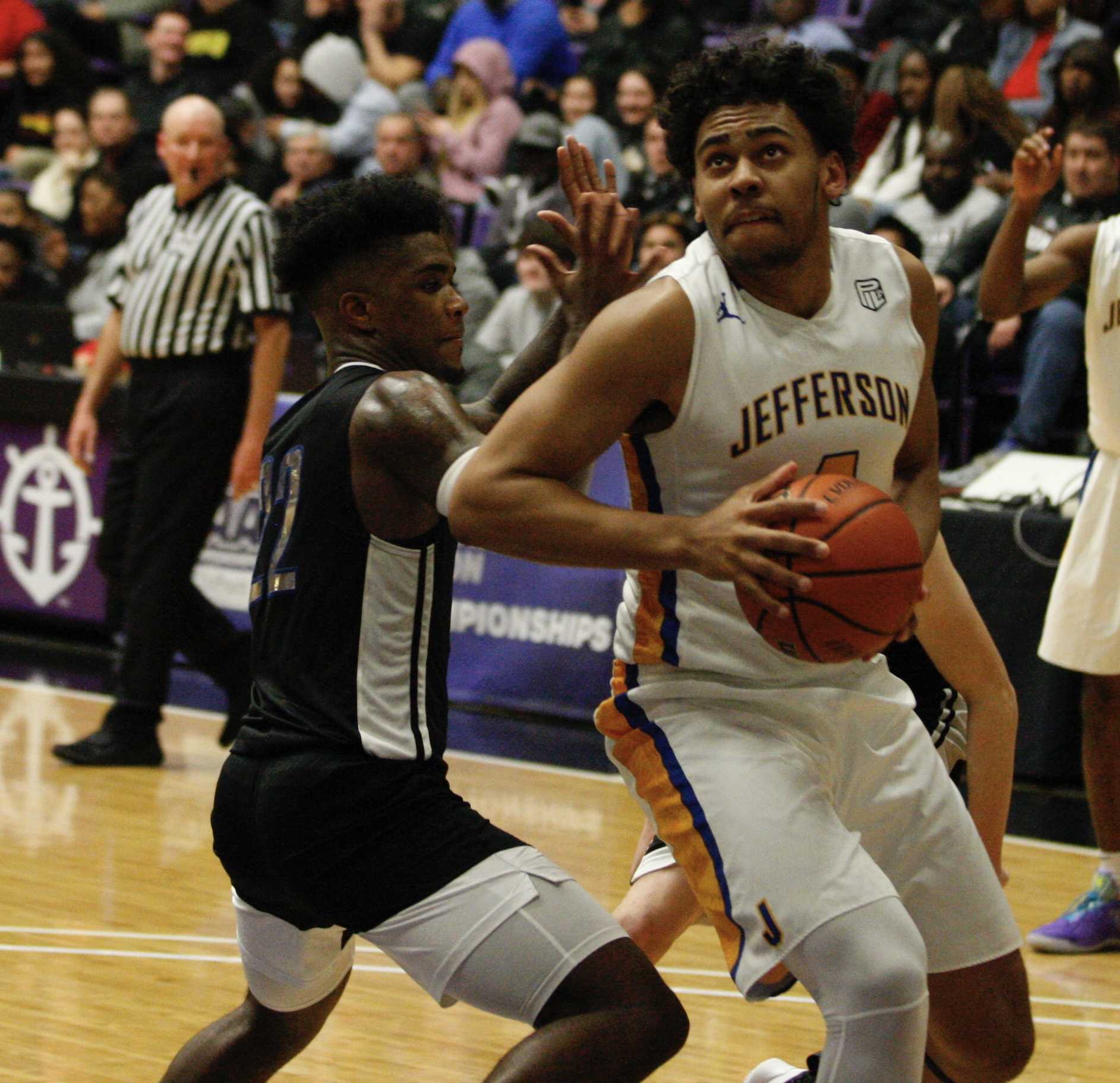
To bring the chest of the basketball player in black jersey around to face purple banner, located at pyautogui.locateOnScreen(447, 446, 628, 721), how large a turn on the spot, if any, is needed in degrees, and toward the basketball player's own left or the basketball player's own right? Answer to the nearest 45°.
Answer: approximately 90° to the basketball player's own left

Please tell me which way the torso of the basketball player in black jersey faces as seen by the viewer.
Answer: to the viewer's right

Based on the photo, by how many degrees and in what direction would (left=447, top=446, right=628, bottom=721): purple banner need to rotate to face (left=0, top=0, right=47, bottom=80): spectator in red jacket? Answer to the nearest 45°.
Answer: approximately 135° to its right

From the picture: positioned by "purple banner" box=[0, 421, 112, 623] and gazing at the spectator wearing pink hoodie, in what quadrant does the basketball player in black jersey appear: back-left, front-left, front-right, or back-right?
back-right

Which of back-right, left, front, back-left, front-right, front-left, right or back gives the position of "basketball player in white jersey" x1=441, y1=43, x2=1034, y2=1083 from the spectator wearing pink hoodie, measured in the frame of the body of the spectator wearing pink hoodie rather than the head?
front-left

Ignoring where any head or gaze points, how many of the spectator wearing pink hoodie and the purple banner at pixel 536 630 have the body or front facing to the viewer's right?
0

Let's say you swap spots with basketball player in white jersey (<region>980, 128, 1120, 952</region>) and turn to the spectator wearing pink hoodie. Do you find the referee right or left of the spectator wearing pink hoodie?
left

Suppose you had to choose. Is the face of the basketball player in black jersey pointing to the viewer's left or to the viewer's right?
to the viewer's right

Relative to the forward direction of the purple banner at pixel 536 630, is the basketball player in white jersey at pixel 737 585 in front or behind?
in front

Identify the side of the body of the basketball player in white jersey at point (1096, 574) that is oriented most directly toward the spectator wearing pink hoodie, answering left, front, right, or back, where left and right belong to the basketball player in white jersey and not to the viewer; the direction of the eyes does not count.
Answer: right

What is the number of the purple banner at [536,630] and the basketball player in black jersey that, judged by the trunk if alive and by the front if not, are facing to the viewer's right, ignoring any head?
1

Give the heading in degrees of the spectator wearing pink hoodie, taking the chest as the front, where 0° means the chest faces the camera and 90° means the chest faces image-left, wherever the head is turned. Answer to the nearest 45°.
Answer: approximately 45°
